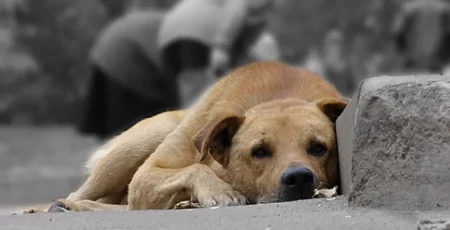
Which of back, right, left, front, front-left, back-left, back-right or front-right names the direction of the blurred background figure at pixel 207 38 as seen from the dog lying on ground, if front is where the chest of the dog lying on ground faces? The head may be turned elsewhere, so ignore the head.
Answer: back-left

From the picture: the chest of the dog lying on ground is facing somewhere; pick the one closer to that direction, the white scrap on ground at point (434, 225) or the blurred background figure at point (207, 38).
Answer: the white scrap on ground

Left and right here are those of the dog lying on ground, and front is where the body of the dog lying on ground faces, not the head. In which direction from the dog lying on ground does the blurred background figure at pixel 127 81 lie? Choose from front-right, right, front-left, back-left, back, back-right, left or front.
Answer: back-left

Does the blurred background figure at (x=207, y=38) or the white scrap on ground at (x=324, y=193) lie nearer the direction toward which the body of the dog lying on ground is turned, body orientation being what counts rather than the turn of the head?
the white scrap on ground

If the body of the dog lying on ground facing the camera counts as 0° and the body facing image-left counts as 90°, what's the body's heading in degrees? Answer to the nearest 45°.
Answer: approximately 315°

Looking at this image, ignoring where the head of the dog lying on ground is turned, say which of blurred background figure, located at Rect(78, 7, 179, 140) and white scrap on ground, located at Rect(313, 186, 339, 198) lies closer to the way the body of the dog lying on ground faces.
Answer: the white scrap on ground
